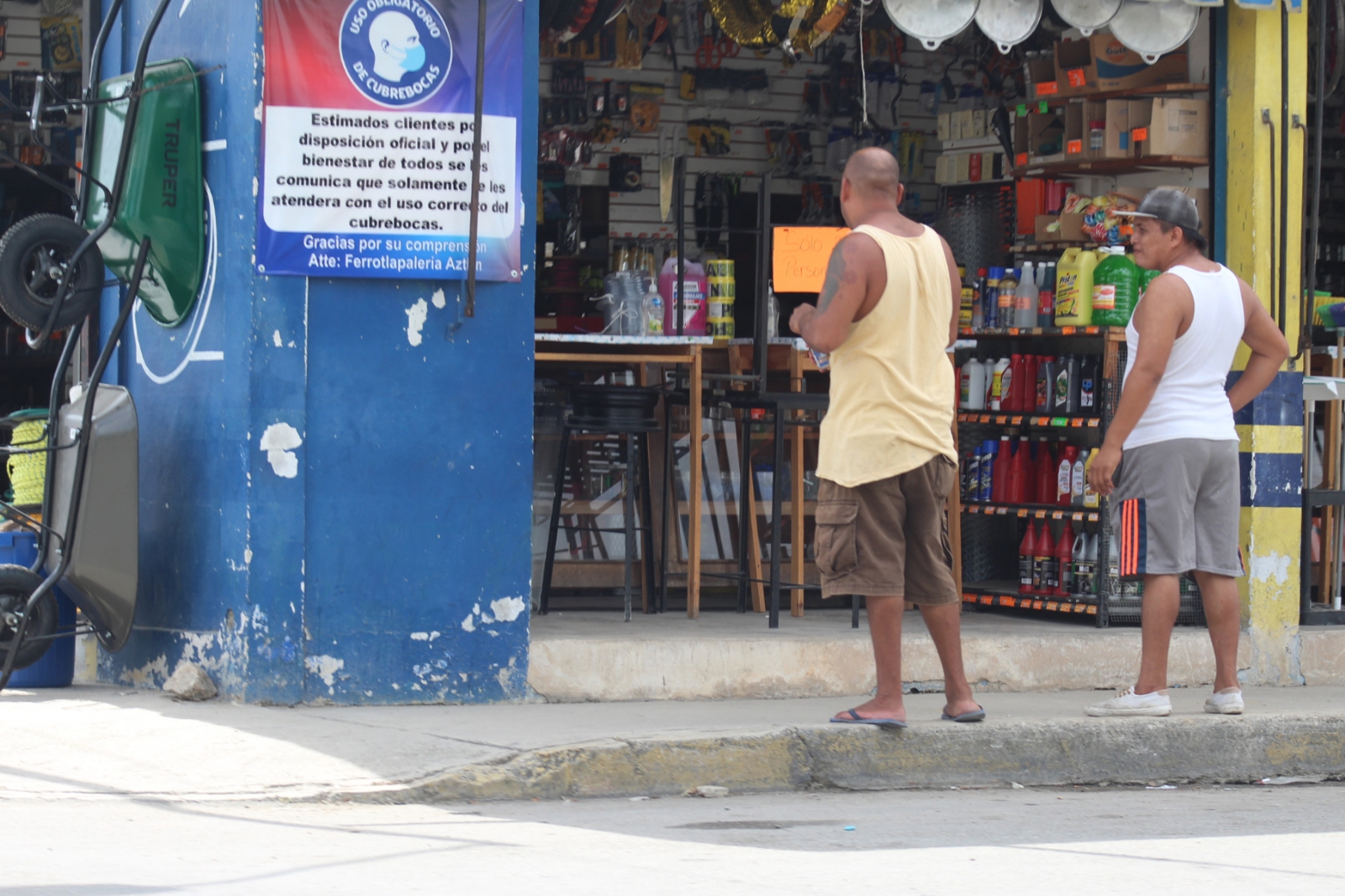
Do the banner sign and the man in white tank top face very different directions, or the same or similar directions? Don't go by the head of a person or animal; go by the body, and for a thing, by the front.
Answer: very different directions

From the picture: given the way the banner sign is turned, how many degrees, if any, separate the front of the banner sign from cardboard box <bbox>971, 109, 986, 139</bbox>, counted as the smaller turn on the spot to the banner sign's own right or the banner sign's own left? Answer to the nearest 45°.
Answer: approximately 135° to the banner sign's own left

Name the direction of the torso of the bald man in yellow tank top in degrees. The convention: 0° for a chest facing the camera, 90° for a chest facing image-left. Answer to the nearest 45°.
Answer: approximately 135°

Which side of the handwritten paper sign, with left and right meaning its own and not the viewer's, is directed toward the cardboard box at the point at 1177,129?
left

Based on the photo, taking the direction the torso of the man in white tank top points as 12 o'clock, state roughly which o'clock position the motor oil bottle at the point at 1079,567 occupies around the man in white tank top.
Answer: The motor oil bottle is roughly at 1 o'clock from the man in white tank top.

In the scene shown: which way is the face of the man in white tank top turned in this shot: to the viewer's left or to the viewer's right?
to the viewer's left

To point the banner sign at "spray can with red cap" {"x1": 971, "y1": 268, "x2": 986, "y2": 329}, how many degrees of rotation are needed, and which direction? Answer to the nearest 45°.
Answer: approximately 135° to its left

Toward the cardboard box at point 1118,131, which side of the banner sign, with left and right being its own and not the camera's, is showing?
left
